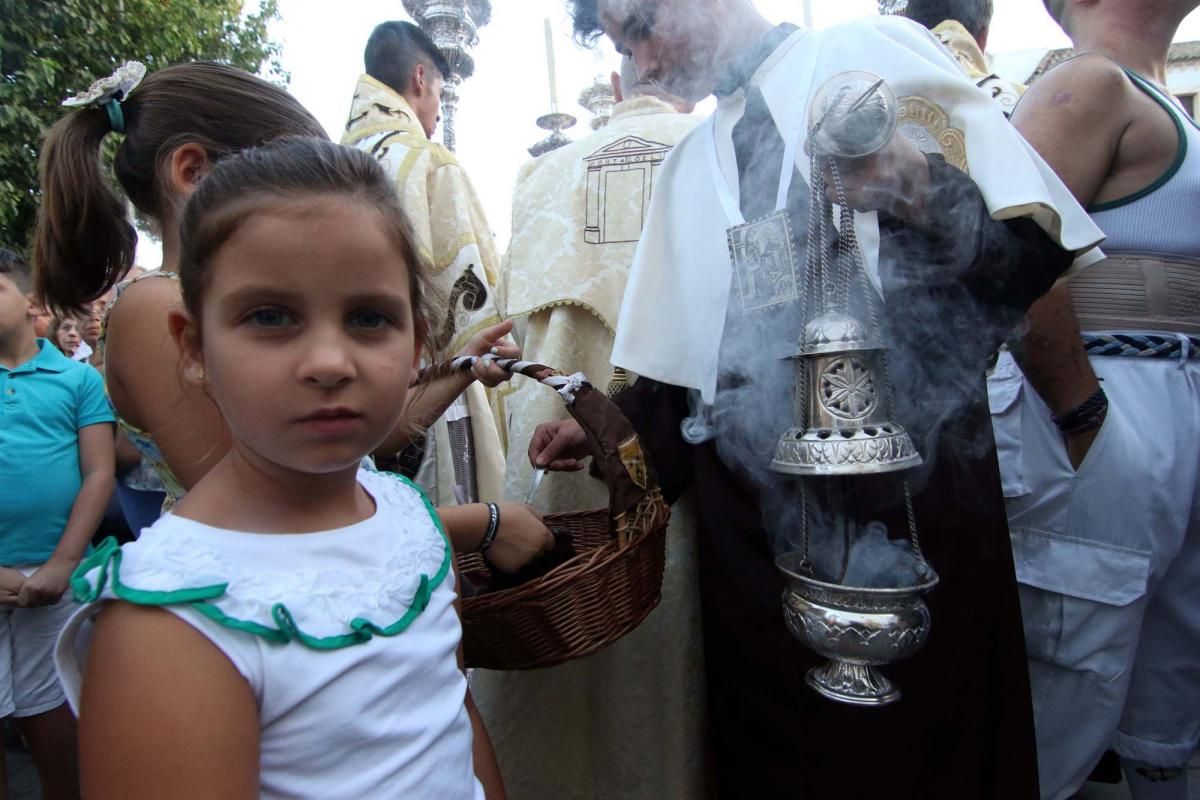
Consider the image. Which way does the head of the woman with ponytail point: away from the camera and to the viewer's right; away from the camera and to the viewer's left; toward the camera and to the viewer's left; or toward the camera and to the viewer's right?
away from the camera and to the viewer's right

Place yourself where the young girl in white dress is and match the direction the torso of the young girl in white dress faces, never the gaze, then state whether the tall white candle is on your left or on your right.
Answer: on your left

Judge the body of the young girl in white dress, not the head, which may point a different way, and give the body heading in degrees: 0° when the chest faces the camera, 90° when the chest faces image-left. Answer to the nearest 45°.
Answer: approximately 315°
